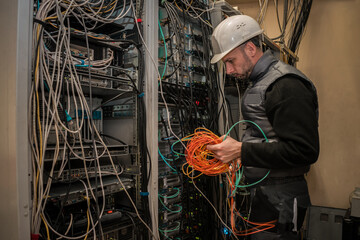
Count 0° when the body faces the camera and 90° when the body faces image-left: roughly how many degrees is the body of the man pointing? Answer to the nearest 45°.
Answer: approximately 90°

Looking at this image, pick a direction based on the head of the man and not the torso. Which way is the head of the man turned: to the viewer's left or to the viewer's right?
to the viewer's left
